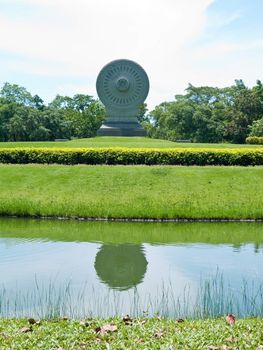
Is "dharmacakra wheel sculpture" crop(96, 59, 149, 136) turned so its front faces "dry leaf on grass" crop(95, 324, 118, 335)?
yes

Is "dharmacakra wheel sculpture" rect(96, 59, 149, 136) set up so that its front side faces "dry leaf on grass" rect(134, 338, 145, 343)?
yes

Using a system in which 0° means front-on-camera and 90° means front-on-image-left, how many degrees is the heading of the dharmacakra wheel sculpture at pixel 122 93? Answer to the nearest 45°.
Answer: approximately 0°

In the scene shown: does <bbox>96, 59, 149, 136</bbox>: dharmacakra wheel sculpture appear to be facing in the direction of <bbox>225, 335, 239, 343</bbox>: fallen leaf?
yes

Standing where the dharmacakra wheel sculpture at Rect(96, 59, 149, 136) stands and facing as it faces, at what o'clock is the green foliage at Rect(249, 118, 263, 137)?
The green foliage is roughly at 8 o'clock from the dharmacakra wheel sculpture.

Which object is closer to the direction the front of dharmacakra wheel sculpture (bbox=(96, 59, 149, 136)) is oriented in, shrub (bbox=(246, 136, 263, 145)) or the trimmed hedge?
the trimmed hedge

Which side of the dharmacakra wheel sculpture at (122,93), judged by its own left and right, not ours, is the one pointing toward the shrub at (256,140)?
left

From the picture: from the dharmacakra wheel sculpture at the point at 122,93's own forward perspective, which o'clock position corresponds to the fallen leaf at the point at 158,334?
The fallen leaf is roughly at 12 o'clock from the dharmacakra wheel sculpture.

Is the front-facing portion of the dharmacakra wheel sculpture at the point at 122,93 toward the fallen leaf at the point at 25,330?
yes

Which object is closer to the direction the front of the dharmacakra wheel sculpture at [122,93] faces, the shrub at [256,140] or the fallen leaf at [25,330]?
the fallen leaf

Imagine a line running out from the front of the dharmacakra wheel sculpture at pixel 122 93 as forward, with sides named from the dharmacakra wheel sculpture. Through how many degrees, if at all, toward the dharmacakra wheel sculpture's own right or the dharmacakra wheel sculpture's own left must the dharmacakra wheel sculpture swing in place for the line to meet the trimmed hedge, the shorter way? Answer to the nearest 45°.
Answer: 0° — it already faces it
